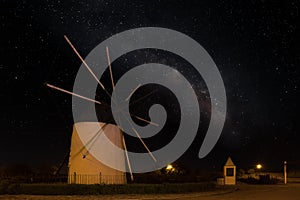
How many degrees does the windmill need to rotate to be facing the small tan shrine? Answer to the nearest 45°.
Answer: approximately 90° to its left

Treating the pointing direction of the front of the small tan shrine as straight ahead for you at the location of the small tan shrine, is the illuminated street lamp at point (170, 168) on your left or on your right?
on your right

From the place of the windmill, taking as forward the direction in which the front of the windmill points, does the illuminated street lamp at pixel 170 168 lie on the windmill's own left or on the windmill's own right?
on the windmill's own left

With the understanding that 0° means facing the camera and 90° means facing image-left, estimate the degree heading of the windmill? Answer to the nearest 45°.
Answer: approximately 315°

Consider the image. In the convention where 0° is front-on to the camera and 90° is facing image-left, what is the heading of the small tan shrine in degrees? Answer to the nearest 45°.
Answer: approximately 0°
